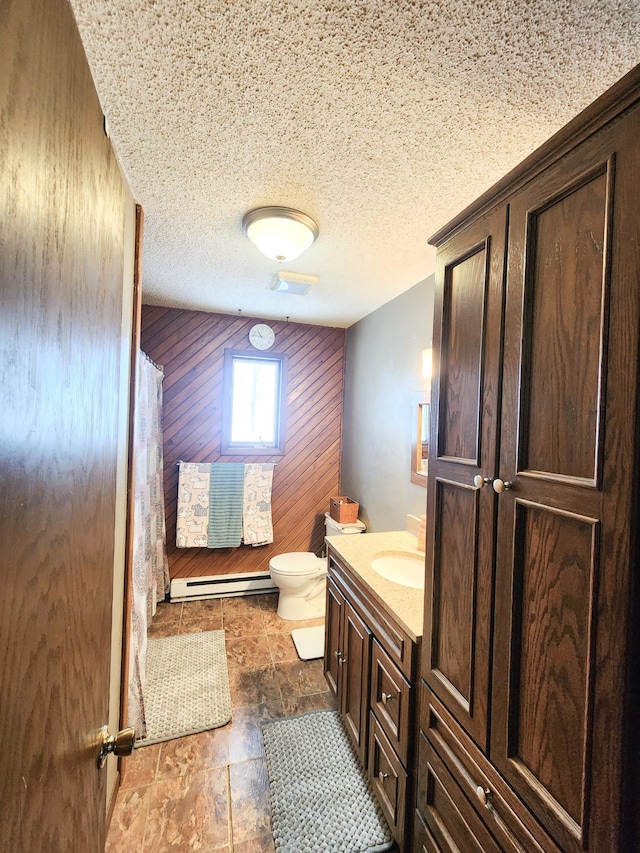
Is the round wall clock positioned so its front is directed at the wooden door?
yes

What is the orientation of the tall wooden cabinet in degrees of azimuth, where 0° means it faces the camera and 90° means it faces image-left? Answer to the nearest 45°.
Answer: approximately 45°

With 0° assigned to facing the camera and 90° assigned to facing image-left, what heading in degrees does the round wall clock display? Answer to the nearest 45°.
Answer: approximately 0°

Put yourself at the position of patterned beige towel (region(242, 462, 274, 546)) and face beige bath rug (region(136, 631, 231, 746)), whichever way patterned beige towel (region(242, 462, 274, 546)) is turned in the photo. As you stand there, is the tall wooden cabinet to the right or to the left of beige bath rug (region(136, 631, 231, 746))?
left

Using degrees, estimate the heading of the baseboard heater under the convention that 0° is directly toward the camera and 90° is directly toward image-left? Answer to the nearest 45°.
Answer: approximately 0°

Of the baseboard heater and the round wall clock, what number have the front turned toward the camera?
2

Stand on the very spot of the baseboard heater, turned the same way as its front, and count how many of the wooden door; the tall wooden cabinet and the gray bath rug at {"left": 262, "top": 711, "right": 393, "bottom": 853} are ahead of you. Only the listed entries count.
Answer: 3
